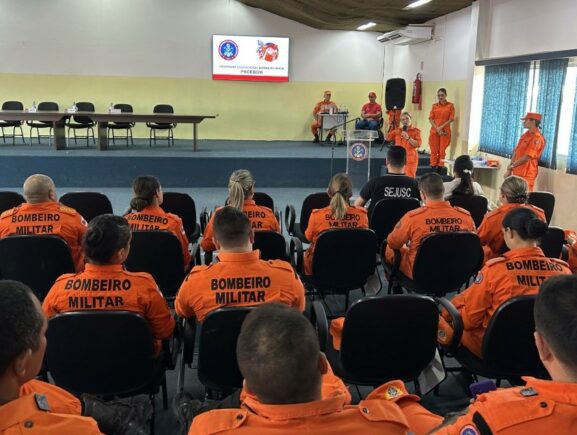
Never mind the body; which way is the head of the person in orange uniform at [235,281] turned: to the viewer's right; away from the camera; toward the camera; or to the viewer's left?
away from the camera

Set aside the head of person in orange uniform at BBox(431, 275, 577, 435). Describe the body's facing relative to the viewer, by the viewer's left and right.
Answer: facing away from the viewer and to the left of the viewer

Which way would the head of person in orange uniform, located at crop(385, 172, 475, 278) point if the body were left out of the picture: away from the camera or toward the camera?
away from the camera

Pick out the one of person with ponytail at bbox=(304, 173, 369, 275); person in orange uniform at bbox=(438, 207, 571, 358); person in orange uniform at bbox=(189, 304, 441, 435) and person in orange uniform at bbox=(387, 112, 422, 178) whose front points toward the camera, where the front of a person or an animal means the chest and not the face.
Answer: person in orange uniform at bbox=(387, 112, 422, 178)

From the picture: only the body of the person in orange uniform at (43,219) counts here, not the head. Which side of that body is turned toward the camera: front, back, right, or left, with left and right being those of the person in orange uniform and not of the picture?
back

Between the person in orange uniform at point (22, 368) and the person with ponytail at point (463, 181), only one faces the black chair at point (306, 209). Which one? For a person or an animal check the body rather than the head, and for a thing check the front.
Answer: the person in orange uniform

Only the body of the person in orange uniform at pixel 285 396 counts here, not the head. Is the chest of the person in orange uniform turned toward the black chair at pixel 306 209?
yes

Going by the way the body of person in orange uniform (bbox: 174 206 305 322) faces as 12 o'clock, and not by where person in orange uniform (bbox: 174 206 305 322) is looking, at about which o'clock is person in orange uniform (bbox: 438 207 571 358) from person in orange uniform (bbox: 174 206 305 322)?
person in orange uniform (bbox: 438 207 571 358) is roughly at 3 o'clock from person in orange uniform (bbox: 174 206 305 322).

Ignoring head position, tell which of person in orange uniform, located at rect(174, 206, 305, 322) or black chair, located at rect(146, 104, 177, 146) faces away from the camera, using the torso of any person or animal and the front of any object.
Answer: the person in orange uniform

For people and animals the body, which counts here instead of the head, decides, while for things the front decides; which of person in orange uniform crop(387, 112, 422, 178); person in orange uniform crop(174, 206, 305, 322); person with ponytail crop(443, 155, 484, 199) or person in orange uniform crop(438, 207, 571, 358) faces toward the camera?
person in orange uniform crop(387, 112, 422, 178)

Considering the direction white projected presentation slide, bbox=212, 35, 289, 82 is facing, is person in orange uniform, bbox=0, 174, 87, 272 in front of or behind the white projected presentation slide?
in front

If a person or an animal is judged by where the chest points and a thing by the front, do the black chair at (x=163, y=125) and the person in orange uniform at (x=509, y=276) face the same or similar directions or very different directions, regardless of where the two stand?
very different directions

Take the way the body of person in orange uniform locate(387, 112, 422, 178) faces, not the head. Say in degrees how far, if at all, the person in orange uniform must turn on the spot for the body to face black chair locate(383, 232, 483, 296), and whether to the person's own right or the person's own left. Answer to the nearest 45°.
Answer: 0° — they already face it

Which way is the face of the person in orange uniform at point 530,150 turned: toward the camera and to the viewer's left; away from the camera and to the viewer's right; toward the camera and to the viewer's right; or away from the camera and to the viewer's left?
toward the camera and to the viewer's left

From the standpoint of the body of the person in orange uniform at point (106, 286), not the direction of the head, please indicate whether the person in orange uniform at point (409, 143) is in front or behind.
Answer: in front

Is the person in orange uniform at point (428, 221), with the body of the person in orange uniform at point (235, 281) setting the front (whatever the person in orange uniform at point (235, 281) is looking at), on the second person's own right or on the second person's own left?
on the second person's own right

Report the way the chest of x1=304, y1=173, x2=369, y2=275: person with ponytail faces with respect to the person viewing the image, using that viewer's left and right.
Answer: facing away from the viewer

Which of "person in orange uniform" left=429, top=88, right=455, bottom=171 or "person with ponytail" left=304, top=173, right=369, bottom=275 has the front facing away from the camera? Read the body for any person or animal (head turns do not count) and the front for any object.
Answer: the person with ponytail

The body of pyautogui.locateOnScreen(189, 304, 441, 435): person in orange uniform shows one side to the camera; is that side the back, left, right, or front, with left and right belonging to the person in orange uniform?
back
